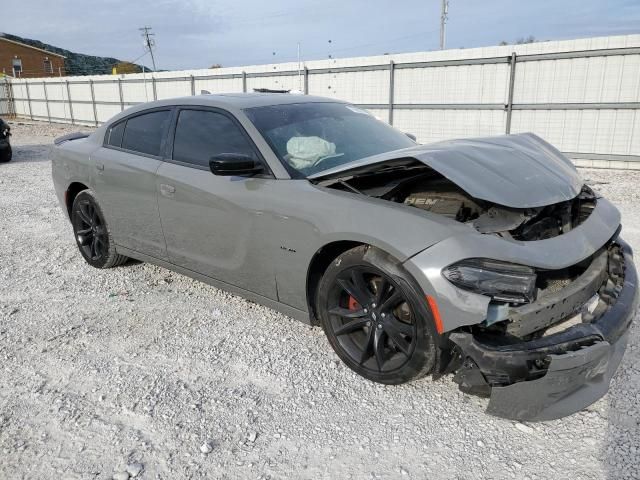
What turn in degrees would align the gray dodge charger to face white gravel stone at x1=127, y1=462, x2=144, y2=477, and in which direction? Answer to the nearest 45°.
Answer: approximately 90° to its right

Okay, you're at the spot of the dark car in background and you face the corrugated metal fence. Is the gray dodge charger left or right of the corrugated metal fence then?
right

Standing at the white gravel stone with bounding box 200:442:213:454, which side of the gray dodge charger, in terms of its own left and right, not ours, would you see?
right

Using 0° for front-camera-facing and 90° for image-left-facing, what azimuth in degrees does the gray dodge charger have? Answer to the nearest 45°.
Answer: approximately 315°

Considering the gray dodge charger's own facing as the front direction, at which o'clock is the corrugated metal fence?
The corrugated metal fence is roughly at 8 o'clock from the gray dodge charger.

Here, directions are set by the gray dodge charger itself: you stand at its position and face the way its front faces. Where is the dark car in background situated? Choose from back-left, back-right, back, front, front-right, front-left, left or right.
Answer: back
